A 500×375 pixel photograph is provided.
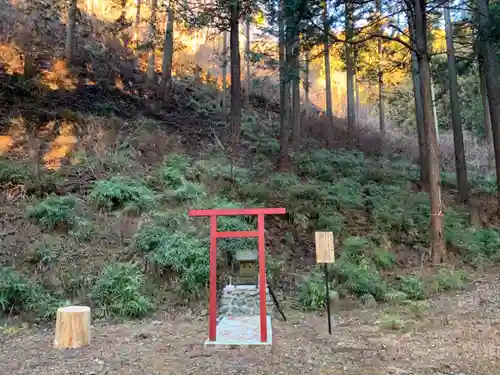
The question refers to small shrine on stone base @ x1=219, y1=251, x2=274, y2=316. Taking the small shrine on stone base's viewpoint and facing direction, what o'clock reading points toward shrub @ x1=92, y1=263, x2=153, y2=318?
The shrub is roughly at 3 o'clock from the small shrine on stone base.

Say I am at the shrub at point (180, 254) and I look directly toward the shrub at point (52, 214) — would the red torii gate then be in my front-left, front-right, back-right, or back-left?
back-left

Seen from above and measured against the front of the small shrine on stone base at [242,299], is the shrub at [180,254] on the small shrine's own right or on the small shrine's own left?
on the small shrine's own right

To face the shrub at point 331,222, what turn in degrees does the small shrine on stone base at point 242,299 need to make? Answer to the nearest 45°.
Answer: approximately 135° to its left

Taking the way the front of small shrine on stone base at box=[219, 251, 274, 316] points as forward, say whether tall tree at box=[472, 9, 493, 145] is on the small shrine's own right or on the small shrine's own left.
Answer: on the small shrine's own left

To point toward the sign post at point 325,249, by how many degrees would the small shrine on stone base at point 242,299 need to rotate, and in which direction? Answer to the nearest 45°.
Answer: approximately 45° to its left

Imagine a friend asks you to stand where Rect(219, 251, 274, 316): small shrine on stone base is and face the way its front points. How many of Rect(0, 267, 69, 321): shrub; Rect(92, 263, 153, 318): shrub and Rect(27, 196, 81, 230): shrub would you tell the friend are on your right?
3

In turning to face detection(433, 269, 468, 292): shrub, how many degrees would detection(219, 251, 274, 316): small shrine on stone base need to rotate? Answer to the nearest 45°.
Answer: approximately 90° to its left

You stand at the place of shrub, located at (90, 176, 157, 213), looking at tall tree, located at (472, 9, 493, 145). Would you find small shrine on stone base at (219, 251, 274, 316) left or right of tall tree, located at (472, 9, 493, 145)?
right

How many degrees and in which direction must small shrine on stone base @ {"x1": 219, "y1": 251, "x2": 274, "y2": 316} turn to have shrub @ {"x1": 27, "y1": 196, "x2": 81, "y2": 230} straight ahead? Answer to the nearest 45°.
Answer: approximately 90° to its right

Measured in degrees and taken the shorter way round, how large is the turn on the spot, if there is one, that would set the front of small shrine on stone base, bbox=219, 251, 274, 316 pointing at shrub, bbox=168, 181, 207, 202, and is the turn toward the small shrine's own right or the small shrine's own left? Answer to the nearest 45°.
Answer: approximately 135° to the small shrine's own right

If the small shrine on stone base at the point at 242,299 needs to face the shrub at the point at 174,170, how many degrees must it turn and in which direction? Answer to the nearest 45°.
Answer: approximately 135° to its right

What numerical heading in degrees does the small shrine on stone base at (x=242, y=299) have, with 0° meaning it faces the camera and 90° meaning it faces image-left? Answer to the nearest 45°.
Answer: approximately 0°

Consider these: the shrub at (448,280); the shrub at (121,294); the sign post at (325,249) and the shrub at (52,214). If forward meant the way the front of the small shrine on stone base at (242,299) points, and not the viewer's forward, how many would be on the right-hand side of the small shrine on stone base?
2
